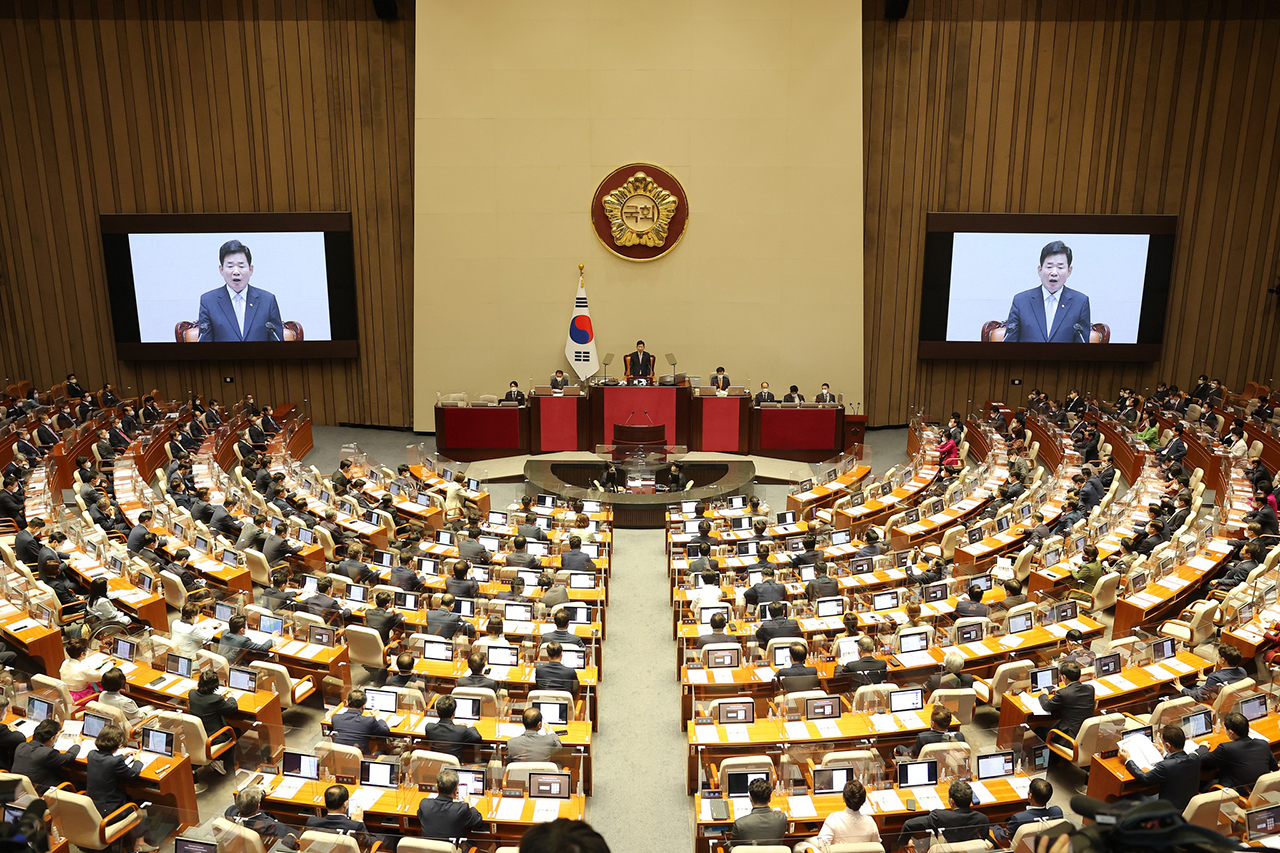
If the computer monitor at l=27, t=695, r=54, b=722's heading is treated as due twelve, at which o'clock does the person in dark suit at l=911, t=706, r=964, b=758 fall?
The person in dark suit is roughly at 9 o'clock from the computer monitor.

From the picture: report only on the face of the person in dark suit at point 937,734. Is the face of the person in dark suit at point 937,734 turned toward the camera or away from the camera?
away from the camera

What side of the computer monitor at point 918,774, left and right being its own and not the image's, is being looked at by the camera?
front

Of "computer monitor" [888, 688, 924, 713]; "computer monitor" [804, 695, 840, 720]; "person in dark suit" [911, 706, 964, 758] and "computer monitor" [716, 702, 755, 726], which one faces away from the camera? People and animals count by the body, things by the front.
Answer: the person in dark suit

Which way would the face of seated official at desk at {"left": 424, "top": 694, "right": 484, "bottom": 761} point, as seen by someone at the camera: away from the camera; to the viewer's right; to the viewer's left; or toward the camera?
away from the camera

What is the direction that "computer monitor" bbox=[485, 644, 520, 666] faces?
toward the camera

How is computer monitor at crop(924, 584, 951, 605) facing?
toward the camera

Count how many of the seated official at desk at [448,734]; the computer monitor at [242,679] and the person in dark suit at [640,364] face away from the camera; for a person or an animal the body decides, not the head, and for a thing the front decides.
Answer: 1

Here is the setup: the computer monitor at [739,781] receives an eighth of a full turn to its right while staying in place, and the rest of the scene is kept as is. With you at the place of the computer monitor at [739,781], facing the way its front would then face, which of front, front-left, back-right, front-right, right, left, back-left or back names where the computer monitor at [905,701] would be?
back

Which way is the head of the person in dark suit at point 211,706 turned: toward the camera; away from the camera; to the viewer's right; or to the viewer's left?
away from the camera

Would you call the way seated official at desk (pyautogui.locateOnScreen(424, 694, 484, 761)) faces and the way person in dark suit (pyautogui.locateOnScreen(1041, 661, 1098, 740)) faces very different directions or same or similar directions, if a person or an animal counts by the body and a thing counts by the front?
same or similar directions

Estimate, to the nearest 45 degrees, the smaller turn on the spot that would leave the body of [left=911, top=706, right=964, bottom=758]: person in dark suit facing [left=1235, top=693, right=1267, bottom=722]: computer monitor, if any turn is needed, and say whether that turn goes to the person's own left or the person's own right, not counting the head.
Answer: approximately 45° to the person's own right

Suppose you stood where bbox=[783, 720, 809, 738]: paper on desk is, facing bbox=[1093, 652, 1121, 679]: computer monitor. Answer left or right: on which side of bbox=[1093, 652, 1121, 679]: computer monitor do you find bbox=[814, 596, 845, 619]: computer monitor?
left

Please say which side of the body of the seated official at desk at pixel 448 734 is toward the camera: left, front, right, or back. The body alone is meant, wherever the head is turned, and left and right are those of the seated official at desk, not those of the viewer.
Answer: back

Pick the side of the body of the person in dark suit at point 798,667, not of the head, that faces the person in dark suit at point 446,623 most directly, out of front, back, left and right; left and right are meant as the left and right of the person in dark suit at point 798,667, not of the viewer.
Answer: left

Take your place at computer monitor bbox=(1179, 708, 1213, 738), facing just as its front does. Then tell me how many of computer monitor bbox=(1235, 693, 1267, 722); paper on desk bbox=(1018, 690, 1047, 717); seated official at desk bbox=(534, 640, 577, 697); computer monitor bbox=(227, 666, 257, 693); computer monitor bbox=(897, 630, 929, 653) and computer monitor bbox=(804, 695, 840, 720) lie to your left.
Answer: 1
